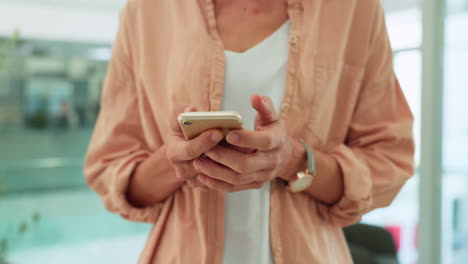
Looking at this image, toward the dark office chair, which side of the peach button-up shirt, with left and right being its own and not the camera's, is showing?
back

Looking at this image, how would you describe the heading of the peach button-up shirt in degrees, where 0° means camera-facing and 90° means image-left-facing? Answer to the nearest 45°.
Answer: approximately 0°
